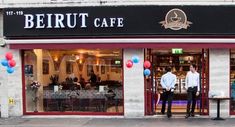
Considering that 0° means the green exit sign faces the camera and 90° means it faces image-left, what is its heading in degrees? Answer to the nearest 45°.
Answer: approximately 0°

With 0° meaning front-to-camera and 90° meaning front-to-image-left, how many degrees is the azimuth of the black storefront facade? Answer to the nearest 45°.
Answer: approximately 0°

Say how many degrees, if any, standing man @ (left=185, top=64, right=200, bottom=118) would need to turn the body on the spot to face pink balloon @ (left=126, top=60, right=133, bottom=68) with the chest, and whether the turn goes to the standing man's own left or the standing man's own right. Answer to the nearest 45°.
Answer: approximately 45° to the standing man's own right
